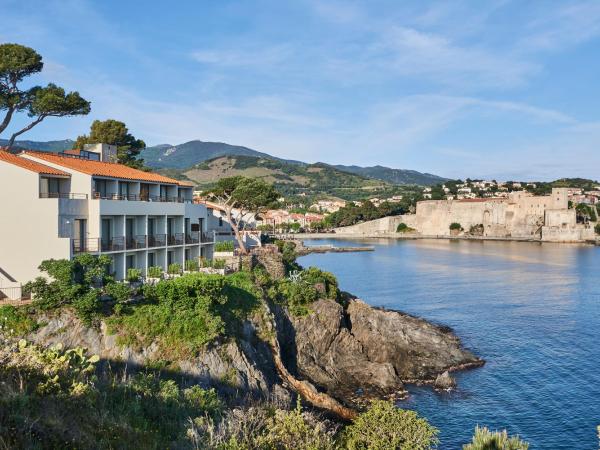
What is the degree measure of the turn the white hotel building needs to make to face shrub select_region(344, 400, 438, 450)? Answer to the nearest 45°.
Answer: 0° — it already faces it

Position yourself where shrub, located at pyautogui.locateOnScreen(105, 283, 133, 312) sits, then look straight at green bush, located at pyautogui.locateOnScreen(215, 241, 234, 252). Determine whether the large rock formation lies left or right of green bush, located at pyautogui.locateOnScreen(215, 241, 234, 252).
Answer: right

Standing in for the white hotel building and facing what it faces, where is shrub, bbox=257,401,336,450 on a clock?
The shrub is roughly at 1 o'clock from the white hotel building.

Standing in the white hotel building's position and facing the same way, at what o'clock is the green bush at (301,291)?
The green bush is roughly at 10 o'clock from the white hotel building.

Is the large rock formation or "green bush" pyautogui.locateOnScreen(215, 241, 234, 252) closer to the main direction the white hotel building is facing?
the large rock formation

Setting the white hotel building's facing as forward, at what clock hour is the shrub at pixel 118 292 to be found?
The shrub is roughly at 1 o'clock from the white hotel building.

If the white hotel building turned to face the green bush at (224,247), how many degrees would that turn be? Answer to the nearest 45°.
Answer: approximately 90° to its left

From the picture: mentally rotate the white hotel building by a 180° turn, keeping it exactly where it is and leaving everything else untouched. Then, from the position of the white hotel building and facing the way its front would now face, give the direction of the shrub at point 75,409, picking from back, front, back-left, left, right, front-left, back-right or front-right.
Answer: back-left

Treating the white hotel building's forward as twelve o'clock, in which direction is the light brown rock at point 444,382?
The light brown rock is roughly at 11 o'clock from the white hotel building.

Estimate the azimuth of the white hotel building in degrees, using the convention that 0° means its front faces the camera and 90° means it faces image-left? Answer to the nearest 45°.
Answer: approximately 315°

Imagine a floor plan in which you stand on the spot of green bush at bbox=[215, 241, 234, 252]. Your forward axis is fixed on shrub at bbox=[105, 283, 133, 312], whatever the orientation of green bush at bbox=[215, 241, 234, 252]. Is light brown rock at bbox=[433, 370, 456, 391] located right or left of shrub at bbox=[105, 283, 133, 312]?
left

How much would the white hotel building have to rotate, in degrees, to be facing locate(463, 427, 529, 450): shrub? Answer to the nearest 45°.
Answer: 0° — it already faces it

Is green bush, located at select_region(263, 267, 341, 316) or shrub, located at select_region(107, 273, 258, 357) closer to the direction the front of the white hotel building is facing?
the shrub
